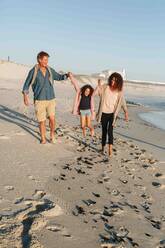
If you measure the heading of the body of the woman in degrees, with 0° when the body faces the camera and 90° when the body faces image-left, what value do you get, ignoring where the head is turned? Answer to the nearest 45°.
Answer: approximately 0°

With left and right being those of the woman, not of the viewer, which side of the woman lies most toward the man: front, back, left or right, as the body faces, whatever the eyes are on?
right
